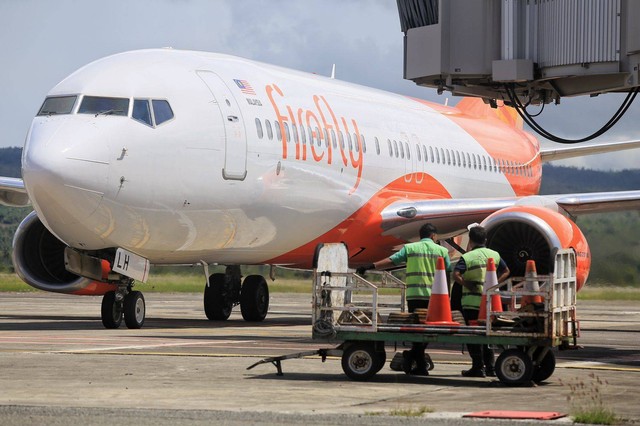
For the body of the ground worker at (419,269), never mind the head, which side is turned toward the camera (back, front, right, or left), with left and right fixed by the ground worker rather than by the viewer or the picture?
back

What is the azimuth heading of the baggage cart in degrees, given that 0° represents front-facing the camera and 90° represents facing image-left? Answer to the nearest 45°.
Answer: approximately 90°

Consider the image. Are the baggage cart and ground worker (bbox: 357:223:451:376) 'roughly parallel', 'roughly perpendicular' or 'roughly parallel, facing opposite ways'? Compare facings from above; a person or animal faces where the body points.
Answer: roughly perpendicular

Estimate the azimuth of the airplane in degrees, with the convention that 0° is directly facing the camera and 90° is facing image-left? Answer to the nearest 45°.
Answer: approximately 45°

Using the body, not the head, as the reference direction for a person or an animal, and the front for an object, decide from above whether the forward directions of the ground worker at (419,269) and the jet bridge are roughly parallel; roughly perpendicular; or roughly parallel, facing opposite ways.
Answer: roughly perpendicular

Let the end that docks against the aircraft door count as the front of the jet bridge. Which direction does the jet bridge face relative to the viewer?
to the viewer's left

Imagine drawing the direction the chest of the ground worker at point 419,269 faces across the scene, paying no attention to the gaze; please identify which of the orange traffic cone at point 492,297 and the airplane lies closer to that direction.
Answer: the airplane
